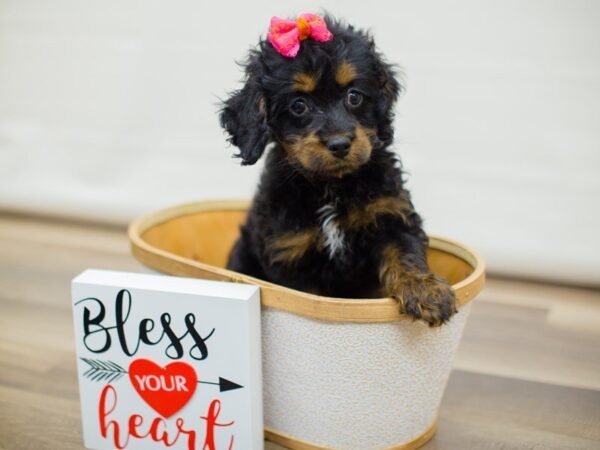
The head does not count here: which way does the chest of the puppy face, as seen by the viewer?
toward the camera
